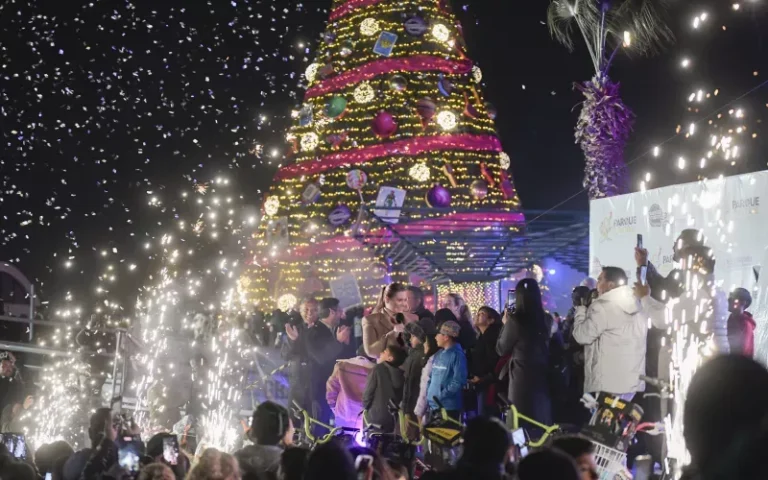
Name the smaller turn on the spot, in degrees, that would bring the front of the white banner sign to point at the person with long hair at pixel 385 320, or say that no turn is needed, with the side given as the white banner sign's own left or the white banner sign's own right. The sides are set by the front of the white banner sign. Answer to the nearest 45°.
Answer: approximately 45° to the white banner sign's own right

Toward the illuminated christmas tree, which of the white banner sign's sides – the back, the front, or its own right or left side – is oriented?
right

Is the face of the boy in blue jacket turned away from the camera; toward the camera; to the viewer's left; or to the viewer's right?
to the viewer's left

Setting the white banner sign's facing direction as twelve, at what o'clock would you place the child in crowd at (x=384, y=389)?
The child in crowd is roughly at 2 o'clock from the white banner sign.

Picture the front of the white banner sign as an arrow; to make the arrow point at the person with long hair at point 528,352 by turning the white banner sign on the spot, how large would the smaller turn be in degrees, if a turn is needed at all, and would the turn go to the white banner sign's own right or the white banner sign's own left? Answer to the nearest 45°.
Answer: approximately 45° to the white banner sign's own right

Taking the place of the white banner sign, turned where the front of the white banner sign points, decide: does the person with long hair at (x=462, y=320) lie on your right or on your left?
on your right

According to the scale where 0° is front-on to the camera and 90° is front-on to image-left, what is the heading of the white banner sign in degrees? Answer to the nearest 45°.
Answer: approximately 45°

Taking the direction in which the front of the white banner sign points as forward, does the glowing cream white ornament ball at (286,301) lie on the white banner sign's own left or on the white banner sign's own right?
on the white banner sign's own right

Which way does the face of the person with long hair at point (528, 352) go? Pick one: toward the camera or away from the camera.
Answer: away from the camera
